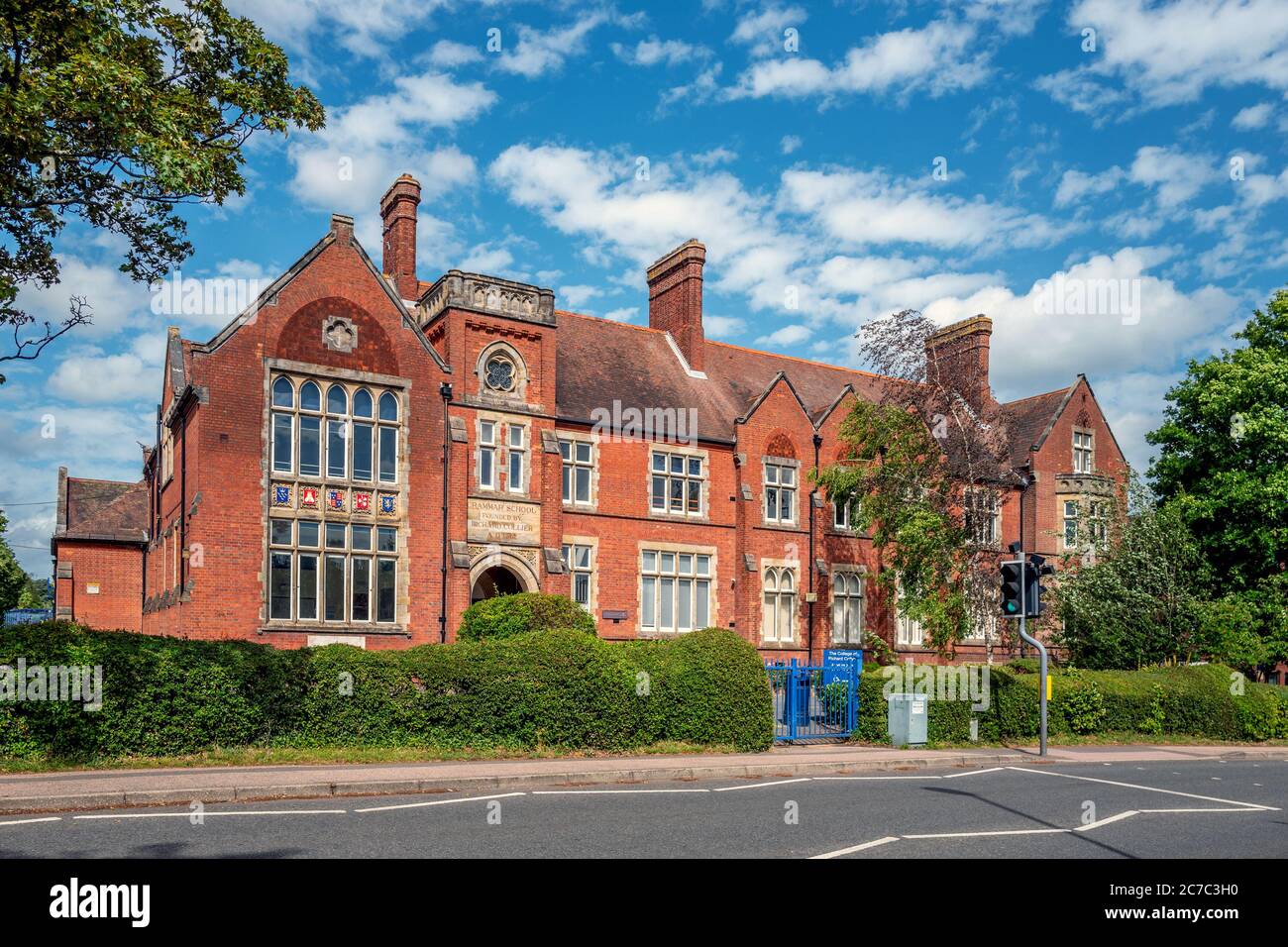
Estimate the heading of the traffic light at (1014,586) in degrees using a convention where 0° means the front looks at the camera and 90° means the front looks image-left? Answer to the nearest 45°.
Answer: approximately 45°

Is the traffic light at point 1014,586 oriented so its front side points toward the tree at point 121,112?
yes

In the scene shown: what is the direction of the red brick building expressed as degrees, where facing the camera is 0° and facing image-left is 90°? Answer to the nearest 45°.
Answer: approximately 315°

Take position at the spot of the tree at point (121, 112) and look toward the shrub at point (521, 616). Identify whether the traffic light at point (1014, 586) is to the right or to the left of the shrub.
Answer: right

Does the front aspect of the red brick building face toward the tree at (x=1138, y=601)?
no

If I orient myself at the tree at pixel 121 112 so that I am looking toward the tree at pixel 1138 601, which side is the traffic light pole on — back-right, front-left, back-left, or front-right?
front-right

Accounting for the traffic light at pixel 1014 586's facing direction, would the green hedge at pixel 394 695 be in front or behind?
in front

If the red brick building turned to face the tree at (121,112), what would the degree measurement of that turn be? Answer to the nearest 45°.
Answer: approximately 45° to its right

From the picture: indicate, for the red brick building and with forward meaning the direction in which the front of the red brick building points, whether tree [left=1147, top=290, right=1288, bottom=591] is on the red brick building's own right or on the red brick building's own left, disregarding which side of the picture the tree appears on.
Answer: on the red brick building's own left

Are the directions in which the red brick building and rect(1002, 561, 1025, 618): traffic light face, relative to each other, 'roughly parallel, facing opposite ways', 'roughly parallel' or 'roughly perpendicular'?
roughly perpendicular

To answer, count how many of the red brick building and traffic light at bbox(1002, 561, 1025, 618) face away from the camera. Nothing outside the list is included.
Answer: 0

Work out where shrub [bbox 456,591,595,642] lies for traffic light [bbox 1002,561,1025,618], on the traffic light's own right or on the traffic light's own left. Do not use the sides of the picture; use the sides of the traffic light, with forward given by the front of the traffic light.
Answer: on the traffic light's own right

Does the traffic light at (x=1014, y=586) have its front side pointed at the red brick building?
no

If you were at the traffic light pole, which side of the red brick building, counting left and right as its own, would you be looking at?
front

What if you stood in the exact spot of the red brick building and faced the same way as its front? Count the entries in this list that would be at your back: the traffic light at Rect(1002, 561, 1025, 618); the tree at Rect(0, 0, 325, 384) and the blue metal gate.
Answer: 0
